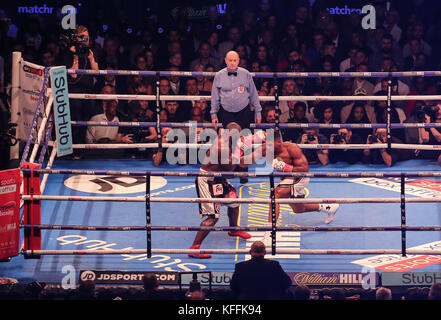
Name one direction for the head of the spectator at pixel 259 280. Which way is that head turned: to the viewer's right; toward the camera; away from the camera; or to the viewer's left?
away from the camera

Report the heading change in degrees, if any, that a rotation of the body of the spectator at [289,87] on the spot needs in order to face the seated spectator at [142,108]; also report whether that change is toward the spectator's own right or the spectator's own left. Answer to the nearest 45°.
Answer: approximately 90° to the spectator's own right

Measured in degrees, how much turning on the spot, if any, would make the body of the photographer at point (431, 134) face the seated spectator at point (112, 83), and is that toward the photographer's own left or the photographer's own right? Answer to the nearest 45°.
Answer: approximately 45° to the photographer's own right

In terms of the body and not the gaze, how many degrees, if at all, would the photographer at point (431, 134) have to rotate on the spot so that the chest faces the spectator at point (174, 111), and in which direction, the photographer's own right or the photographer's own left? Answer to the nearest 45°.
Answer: approximately 45° to the photographer's own right

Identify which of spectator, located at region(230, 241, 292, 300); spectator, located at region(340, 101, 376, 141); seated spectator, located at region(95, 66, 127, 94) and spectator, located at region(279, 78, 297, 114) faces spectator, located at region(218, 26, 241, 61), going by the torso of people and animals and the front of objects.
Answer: spectator, located at region(230, 241, 292, 300)

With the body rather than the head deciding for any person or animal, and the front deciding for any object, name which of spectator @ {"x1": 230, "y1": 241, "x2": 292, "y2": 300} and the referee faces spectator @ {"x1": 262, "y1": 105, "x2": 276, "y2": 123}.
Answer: spectator @ {"x1": 230, "y1": 241, "x2": 292, "y2": 300}

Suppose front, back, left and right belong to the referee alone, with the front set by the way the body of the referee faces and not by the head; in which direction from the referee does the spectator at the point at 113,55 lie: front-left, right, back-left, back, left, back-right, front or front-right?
back-right

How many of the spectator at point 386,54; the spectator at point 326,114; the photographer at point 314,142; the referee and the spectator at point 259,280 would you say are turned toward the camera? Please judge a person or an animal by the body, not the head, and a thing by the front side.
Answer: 4
